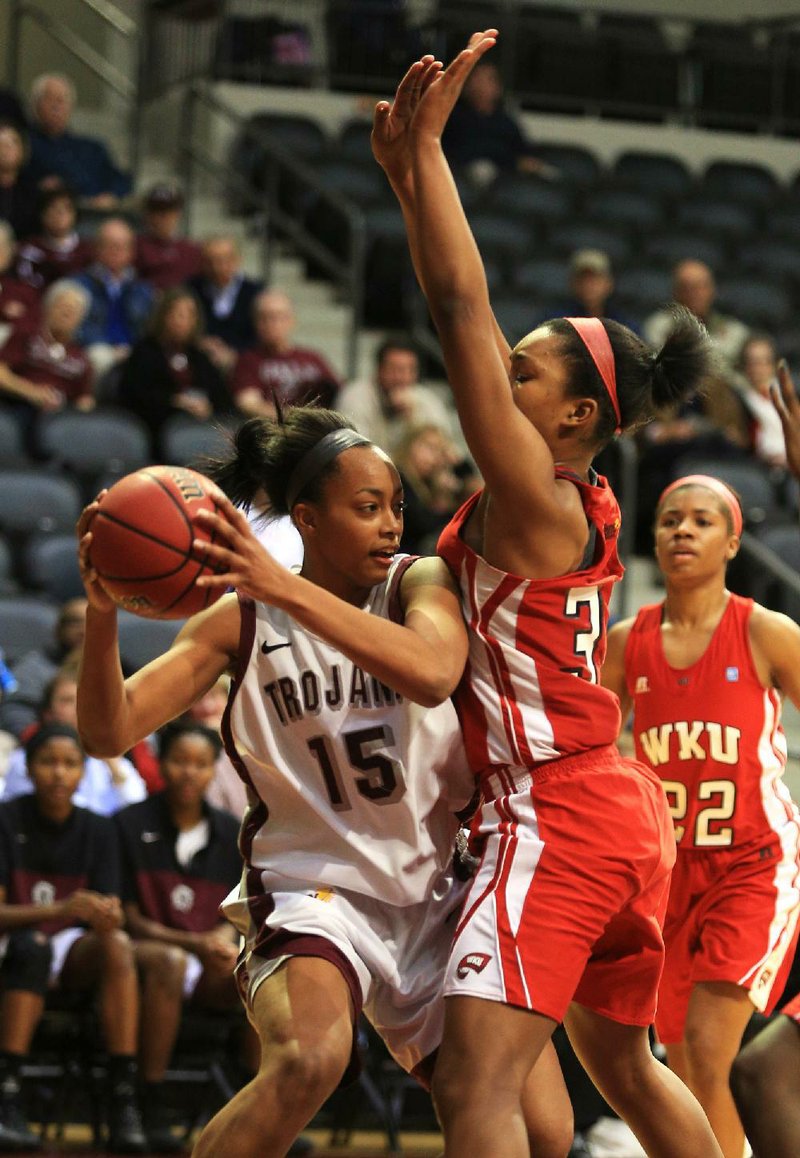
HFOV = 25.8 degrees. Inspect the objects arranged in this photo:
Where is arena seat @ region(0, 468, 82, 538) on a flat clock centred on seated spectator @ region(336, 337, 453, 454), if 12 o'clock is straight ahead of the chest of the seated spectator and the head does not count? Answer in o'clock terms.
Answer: The arena seat is roughly at 2 o'clock from the seated spectator.

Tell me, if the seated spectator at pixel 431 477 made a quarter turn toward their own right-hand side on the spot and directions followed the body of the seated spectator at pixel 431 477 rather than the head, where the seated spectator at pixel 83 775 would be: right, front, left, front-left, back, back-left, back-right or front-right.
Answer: front

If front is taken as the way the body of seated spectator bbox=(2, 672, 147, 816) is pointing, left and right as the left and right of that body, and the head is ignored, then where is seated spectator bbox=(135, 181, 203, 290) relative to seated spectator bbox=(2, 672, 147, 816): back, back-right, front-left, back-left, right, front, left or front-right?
back

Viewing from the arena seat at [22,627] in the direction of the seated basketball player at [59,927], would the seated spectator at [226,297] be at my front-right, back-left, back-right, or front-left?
back-left

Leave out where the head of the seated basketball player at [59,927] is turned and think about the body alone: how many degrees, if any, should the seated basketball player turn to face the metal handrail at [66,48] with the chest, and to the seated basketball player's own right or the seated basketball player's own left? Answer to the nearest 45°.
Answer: approximately 180°

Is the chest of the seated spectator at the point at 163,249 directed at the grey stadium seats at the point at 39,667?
yes

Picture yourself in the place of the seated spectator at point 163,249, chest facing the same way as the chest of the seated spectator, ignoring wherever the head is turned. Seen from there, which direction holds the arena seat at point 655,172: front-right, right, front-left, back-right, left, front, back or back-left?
back-left

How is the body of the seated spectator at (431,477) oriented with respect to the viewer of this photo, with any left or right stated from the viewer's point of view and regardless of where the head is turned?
facing the viewer and to the right of the viewer

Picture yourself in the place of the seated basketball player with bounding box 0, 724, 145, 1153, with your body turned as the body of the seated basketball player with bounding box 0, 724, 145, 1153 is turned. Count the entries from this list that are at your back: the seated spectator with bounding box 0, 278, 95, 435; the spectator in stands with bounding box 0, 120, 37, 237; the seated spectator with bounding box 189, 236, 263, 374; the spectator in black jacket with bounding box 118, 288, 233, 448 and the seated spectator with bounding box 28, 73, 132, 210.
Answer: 5

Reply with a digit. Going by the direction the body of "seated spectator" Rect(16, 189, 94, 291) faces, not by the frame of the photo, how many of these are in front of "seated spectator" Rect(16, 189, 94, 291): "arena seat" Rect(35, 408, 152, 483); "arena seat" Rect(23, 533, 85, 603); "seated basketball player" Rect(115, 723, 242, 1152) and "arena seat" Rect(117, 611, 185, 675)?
4

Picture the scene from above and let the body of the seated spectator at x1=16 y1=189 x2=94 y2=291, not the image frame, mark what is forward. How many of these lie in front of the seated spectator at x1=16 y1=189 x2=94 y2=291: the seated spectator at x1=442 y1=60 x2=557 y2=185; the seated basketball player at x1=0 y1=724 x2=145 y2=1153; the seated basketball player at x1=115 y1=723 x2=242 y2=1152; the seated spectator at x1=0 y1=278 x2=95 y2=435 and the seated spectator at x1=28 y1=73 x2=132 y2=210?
3

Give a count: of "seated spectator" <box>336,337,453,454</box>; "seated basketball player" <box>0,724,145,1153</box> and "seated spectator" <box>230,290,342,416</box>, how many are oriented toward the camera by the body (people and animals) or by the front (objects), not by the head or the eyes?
3

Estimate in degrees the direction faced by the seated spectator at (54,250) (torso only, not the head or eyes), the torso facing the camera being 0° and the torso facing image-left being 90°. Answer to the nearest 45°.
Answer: approximately 0°
